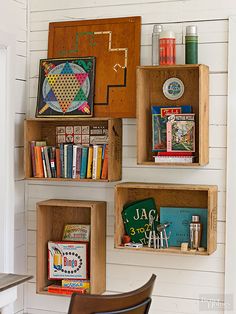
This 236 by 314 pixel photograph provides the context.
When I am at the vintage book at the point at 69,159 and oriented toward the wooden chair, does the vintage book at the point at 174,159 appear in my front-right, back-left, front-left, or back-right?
front-left

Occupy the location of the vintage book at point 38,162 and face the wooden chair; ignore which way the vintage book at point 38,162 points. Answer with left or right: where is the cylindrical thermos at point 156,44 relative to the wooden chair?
left

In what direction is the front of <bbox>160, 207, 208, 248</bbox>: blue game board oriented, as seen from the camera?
facing the viewer

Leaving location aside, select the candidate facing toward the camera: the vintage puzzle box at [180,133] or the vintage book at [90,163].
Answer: the vintage puzzle box at [180,133]

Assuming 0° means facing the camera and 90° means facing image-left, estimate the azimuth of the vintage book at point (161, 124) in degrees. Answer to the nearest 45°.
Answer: approximately 0°

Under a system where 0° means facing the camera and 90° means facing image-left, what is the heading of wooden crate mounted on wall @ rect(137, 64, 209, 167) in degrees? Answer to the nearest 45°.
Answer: approximately 0°

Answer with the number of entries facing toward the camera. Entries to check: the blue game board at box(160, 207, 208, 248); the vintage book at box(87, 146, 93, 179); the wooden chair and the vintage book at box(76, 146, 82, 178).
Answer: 1

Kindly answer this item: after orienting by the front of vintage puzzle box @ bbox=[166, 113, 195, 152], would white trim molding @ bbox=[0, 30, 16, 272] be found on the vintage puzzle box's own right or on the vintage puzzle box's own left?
on the vintage puzzle box's own right

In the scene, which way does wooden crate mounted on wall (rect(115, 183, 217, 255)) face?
toward the camera
